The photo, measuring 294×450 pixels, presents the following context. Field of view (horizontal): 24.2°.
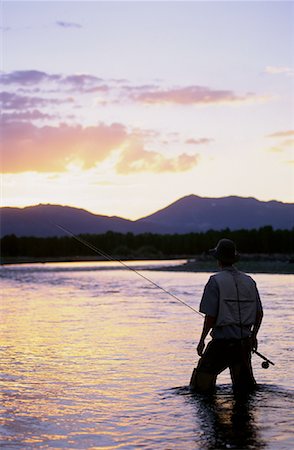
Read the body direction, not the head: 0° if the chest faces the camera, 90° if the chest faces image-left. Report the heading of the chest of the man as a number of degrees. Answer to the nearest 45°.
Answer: approximately 135°
